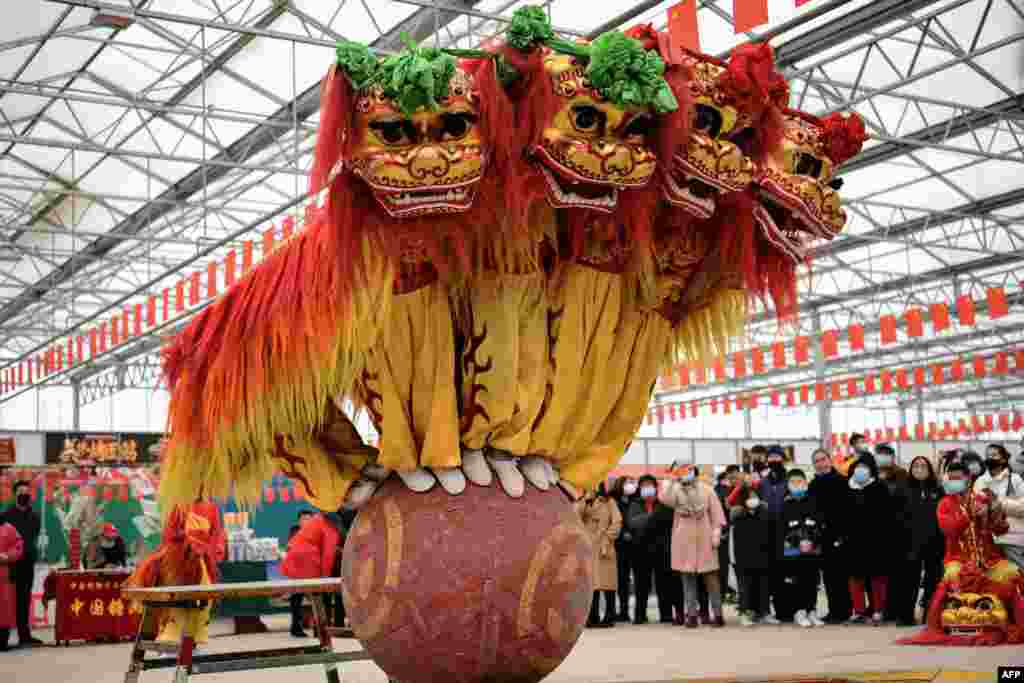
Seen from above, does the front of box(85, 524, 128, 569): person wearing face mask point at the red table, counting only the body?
yes

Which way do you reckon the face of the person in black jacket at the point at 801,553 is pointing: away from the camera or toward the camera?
toward the camera

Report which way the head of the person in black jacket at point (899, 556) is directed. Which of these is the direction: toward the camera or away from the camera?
toward the camera

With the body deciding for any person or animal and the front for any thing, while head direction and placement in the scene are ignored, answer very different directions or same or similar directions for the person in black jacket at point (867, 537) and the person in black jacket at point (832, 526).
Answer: same or similar directions

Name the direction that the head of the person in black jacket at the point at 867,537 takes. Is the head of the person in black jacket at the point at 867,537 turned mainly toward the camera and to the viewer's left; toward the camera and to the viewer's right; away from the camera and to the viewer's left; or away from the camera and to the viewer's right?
toward the camera and to the viewer's left

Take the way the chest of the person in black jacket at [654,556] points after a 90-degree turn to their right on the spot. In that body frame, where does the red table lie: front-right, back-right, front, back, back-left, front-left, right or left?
front

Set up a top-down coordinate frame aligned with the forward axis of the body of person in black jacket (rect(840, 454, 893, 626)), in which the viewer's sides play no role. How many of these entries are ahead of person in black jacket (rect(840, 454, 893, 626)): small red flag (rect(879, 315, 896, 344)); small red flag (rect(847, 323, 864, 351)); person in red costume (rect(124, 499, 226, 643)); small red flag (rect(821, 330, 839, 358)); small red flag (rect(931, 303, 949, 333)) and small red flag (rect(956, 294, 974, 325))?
1

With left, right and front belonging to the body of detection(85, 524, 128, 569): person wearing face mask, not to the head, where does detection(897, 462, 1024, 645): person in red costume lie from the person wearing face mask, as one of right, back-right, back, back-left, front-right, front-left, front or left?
front-left

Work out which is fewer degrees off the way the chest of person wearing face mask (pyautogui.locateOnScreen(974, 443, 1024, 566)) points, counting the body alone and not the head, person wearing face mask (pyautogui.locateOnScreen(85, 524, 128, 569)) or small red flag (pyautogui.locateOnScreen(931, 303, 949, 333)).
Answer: the person wearing face mask

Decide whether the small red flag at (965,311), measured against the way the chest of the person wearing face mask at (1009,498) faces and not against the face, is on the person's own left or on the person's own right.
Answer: on the person's own right

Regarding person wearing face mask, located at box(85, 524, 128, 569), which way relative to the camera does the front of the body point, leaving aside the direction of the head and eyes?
toward the camera

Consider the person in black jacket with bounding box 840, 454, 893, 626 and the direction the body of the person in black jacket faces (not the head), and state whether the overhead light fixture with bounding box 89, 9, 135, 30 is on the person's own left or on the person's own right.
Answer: on the person's own right

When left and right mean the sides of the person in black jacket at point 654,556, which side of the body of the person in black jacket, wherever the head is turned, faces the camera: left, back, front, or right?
front

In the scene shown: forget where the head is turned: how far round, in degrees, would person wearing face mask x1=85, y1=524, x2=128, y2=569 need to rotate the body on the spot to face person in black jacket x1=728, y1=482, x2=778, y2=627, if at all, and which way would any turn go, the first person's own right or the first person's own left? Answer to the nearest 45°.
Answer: approximately 45° to the first person's own left

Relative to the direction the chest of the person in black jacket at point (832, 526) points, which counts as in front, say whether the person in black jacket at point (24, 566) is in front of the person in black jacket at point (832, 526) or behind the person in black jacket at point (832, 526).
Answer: in front

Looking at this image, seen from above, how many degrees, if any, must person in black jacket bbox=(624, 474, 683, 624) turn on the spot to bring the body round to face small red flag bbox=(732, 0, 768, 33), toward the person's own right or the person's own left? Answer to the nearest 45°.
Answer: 0° — they already face it

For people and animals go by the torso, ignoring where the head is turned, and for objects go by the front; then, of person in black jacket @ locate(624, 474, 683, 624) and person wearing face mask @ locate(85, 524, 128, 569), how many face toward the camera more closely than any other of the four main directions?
2

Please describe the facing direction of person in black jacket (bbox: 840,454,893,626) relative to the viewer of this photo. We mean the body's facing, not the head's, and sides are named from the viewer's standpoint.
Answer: facing the viewer and to the left of the viewer
